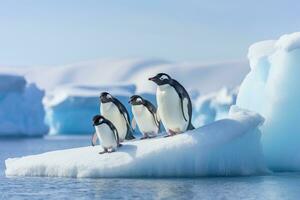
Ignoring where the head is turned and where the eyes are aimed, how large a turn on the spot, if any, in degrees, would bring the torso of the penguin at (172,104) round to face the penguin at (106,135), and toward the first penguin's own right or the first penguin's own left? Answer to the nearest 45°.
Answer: approximately 45° to the first penguin's own right

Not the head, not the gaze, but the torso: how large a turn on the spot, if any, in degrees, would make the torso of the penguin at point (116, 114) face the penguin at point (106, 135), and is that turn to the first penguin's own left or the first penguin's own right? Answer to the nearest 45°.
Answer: approximately 45° to the first penguin's own left

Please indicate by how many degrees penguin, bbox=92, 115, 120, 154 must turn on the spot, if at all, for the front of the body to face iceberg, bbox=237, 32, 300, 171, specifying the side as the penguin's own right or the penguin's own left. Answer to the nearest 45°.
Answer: approximately 135° to the penguin's own left

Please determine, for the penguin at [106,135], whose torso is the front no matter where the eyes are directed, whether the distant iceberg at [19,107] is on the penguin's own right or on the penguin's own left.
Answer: on the penguin's own right

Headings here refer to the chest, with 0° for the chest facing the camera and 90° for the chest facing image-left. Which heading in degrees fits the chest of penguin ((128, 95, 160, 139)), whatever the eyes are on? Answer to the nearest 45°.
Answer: approximately 45°

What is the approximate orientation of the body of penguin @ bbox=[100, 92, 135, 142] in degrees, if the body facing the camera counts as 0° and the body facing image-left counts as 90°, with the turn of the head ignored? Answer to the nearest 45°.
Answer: approximately 45°

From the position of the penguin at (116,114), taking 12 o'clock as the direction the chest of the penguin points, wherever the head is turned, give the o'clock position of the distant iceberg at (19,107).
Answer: The distant iceberg is roughly at 4 o'clock from the penguin.
